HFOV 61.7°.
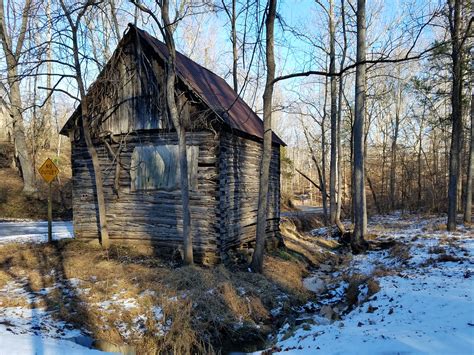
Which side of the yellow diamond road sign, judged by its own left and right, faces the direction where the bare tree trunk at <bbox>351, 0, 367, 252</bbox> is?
left

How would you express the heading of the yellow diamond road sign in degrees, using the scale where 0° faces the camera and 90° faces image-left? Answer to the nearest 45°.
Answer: approximately 0°

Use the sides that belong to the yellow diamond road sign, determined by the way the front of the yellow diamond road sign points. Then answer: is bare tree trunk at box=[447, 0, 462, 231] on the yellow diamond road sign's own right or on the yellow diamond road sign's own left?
on the yellow diamond road sign's own left

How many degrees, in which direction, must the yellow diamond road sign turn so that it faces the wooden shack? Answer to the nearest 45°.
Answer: approximately 45° to its left

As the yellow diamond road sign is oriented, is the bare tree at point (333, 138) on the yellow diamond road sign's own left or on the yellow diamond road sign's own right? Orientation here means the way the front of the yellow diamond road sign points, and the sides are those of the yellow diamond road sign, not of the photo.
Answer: on the yellow diamond road sign's own left
